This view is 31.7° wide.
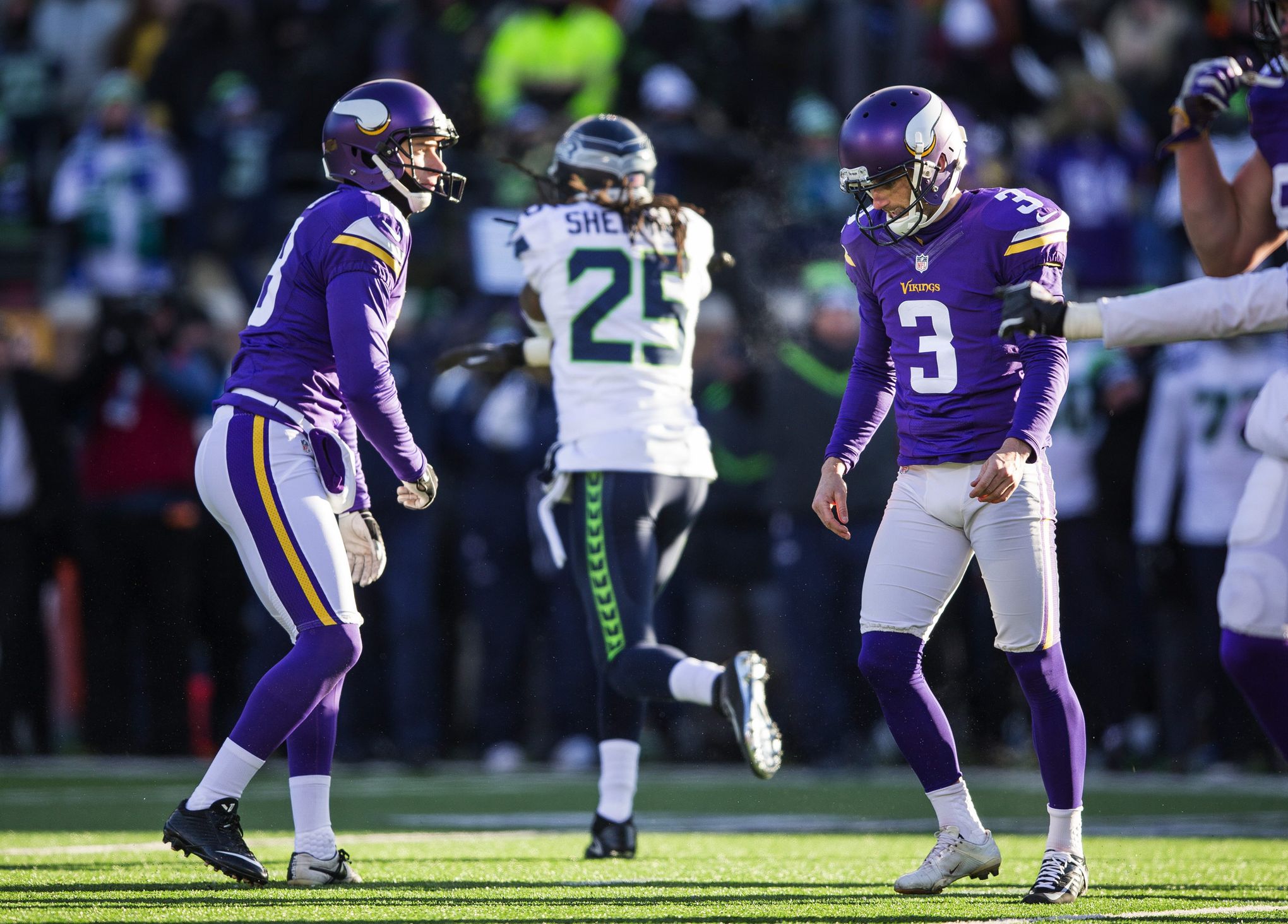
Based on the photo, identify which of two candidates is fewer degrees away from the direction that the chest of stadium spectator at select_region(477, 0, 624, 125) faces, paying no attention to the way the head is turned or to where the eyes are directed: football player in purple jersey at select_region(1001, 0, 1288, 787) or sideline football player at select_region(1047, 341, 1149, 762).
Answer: the football player in purple jersey

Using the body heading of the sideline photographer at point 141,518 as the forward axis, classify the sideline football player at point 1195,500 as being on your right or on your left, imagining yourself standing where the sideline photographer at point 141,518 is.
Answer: on your left

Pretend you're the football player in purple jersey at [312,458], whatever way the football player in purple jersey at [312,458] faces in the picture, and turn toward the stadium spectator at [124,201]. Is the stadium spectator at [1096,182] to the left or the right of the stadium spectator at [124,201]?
right

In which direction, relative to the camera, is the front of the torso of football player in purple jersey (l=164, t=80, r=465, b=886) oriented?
to the viewer's right

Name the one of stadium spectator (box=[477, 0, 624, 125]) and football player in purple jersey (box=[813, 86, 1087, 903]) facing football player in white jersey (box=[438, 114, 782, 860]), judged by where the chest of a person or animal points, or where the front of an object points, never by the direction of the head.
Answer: the stadium spectator

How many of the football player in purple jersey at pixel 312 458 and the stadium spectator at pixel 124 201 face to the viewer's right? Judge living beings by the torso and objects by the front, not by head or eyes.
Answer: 1

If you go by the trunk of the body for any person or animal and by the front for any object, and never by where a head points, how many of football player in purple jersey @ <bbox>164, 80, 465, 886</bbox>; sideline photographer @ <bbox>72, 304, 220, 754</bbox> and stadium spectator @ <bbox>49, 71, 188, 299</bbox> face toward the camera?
2

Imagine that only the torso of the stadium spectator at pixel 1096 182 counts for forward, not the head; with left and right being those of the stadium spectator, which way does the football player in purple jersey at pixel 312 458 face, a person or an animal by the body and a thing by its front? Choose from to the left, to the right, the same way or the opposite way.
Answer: to the left

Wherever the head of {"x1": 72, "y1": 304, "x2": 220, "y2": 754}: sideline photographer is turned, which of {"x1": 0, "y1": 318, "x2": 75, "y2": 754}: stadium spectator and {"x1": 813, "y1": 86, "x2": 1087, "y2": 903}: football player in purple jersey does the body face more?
the football player in purple jersey

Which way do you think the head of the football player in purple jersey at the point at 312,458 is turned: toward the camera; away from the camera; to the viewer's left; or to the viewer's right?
to the viewer's right

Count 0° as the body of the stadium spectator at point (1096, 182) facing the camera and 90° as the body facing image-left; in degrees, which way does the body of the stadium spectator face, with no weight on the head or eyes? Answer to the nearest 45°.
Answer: approximately 0°

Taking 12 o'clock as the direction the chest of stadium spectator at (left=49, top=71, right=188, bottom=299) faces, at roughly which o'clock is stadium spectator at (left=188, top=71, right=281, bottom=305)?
stadium spectator at (left=188, top=71, right=281, bottom=305) is roughly at 9 o'clock from stadium spectator at (left=49, top=71, right=188, bottom=299).
